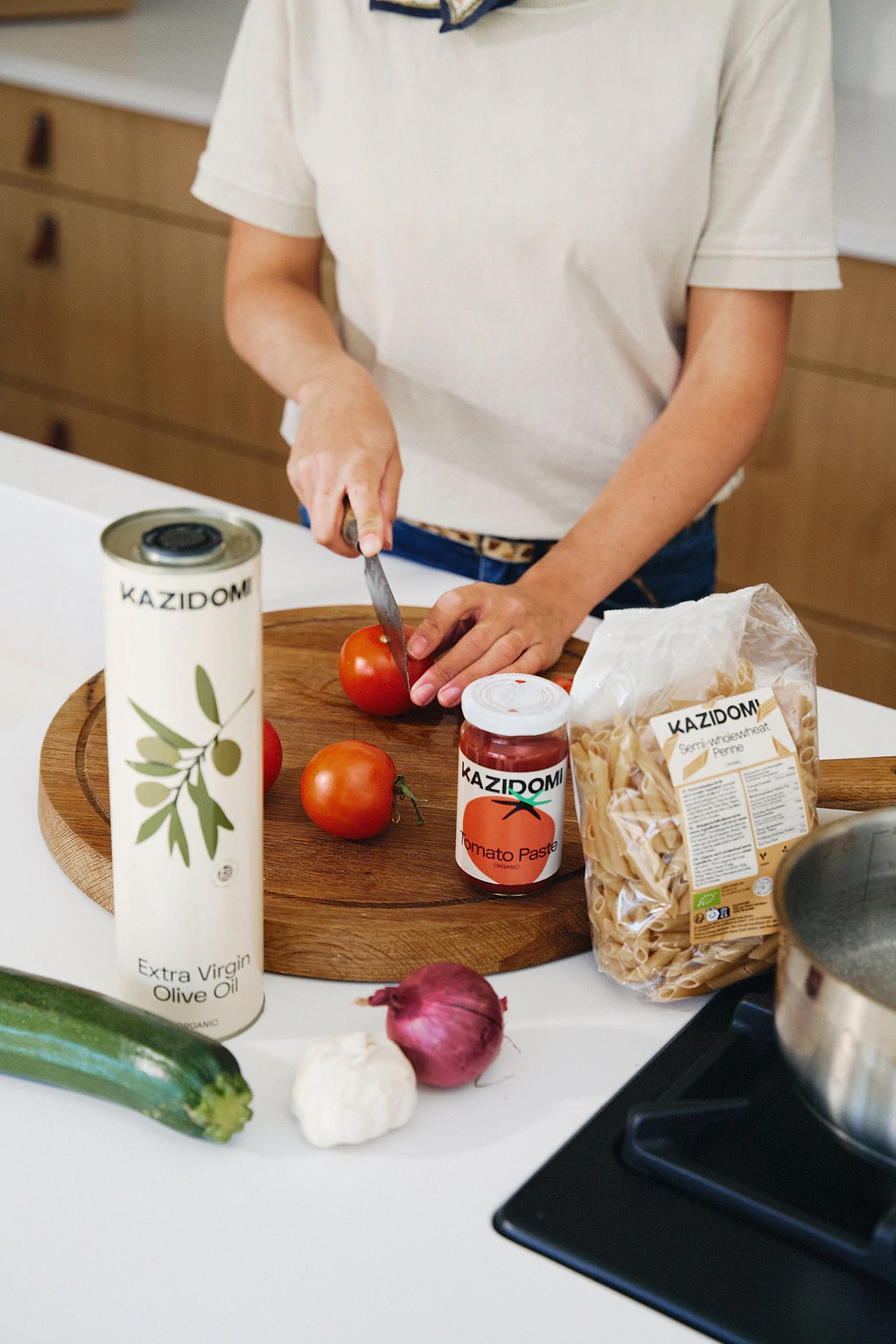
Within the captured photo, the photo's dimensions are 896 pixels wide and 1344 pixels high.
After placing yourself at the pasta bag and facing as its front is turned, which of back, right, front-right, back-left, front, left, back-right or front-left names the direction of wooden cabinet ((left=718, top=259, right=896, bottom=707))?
back-left

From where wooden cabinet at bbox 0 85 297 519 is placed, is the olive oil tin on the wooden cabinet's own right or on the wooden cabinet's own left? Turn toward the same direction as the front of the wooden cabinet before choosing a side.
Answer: on the wooden cabinet's own left

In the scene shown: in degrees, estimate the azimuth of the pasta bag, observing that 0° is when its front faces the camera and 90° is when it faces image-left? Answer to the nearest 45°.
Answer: approximately 315°
